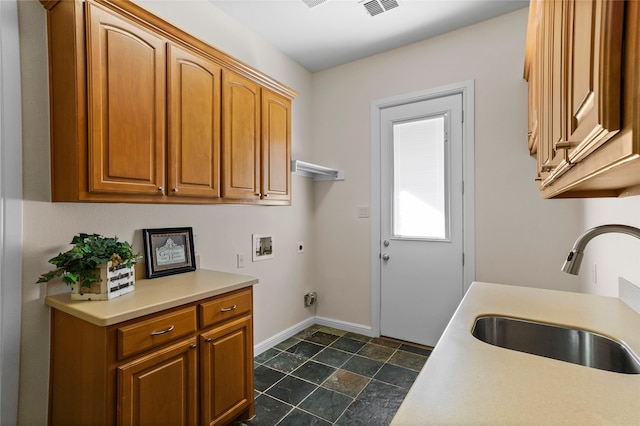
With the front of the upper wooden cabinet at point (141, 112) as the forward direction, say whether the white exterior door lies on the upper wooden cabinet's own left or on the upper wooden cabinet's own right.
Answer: on the upper wooden cabinet's own left

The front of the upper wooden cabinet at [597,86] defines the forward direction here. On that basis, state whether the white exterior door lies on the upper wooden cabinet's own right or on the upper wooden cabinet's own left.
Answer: on the upper wooden cabinet's own right

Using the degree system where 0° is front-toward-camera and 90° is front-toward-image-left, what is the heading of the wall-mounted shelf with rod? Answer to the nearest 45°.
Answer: approximately 315°

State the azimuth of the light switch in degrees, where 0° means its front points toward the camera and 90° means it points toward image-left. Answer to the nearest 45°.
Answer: approximately 0°

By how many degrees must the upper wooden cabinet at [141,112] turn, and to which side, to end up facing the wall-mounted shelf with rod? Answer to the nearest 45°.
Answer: approximately 90° to its left

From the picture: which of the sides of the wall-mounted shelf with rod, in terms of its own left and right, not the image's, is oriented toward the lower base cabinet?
right

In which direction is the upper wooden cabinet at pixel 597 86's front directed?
to the viewer's left

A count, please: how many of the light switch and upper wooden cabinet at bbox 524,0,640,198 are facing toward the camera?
1

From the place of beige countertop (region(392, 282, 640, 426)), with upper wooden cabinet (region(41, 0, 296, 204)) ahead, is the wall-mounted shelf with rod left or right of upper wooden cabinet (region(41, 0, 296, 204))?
right

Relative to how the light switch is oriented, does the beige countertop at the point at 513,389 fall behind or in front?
in front
